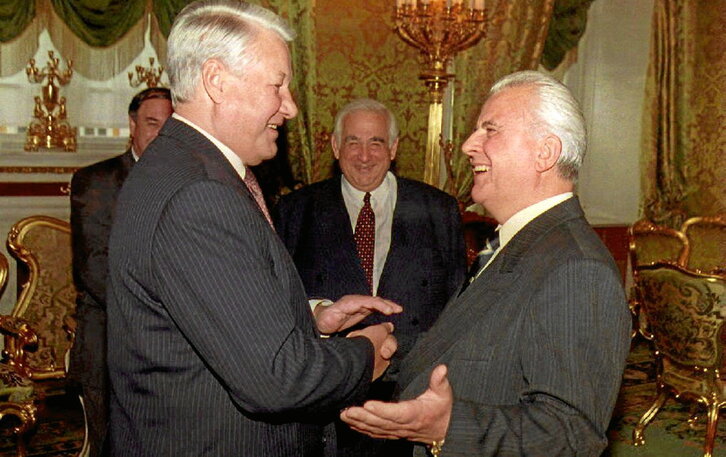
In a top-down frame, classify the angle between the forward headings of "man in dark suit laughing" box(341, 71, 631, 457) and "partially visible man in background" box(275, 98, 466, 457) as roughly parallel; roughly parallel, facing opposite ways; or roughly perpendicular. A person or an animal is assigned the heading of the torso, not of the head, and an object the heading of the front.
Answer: roughly perpendicular

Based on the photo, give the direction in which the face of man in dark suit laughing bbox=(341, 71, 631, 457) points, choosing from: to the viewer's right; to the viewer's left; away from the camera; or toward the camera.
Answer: to the viewer's left

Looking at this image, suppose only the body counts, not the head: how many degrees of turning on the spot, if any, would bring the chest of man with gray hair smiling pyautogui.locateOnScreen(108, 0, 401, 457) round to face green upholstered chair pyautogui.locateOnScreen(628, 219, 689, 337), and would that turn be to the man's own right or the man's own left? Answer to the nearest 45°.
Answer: approximately 45° to the man's own left

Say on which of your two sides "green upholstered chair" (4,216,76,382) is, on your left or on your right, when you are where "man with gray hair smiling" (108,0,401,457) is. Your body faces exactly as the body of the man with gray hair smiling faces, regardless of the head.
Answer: on your left

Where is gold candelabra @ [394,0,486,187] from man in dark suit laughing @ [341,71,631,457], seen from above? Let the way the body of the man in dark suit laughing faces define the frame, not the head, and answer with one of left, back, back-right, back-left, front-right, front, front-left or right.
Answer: right

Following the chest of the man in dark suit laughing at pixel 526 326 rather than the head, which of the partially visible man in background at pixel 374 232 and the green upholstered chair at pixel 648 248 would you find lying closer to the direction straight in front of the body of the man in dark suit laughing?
the partially visible man in background

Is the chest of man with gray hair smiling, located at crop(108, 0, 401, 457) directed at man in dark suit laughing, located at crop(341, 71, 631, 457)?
yes

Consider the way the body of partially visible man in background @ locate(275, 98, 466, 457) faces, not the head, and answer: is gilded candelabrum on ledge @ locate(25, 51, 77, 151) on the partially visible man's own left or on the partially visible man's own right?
on the partially visible man's own right

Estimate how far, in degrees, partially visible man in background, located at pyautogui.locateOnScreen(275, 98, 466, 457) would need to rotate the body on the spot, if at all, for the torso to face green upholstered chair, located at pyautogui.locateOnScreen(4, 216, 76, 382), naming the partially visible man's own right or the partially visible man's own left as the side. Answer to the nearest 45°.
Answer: approximately 90° to the partially visible man's own right

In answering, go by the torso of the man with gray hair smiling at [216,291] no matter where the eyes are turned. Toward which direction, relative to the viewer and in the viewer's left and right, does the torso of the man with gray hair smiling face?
facing to the right of the viewer

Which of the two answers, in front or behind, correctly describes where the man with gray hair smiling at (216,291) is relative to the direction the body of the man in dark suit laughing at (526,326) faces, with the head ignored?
in front

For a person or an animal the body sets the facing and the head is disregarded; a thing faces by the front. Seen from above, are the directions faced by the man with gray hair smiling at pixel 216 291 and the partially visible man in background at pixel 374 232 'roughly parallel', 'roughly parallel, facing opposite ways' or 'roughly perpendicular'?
roughly perpendicular

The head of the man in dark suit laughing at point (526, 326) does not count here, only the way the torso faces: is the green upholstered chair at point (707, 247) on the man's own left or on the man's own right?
on the man's own right

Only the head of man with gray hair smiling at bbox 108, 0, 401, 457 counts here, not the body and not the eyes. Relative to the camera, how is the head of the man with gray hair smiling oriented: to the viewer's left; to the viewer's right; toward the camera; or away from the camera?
to the viewer's right

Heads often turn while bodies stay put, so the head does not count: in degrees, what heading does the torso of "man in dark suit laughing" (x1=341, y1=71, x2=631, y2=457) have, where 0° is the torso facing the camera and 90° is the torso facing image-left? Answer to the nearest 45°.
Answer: approximately 90°

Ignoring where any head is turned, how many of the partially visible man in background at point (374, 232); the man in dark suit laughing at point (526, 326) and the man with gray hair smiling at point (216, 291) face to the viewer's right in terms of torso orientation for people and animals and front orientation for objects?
1
